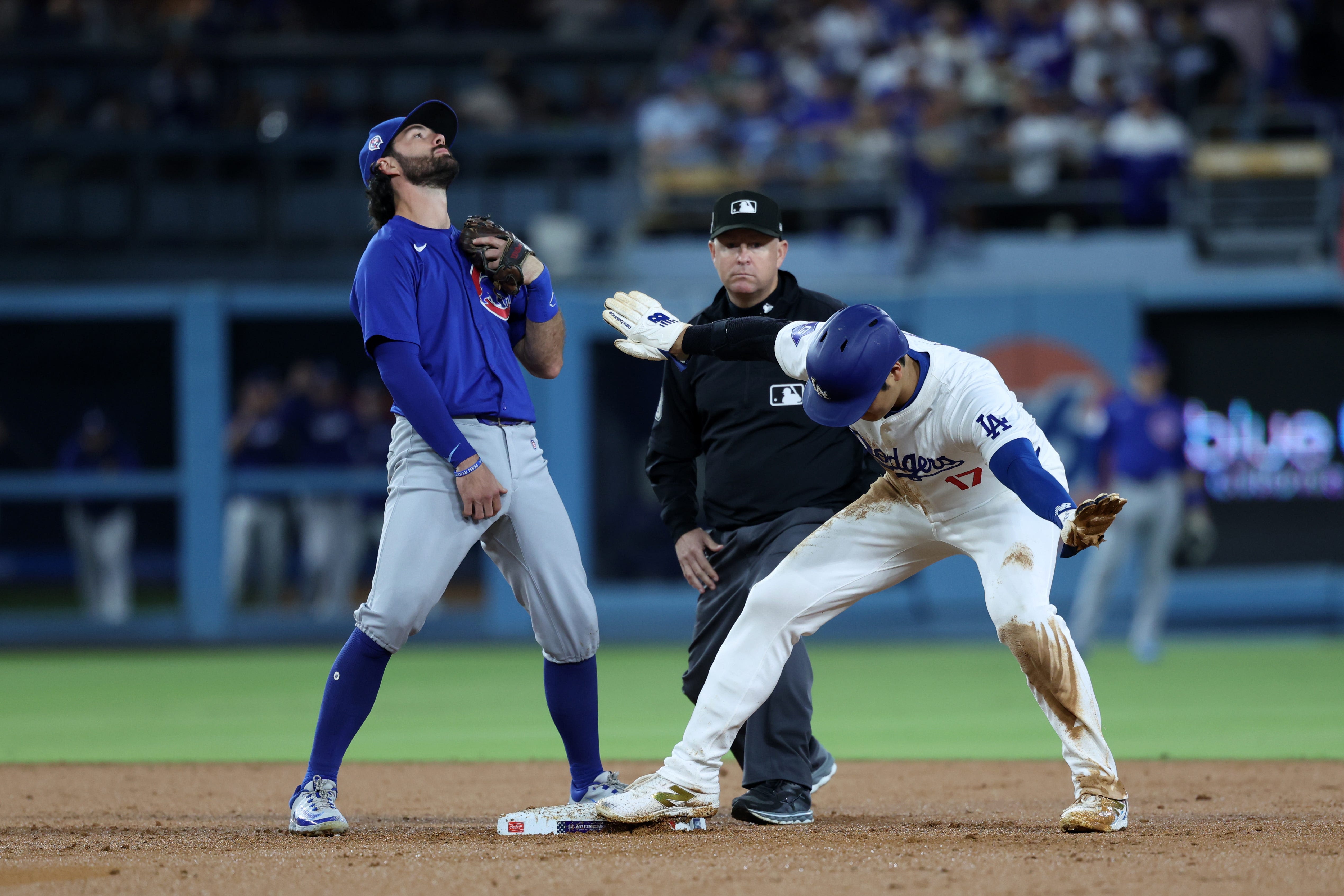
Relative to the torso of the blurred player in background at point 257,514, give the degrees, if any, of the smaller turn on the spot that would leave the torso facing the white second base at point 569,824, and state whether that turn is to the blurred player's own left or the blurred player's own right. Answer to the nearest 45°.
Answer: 0° — they already face it

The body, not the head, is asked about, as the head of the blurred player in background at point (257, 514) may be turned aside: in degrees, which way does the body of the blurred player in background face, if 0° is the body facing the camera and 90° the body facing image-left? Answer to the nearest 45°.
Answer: approximately 0°

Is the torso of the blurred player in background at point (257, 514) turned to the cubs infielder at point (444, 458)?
yes

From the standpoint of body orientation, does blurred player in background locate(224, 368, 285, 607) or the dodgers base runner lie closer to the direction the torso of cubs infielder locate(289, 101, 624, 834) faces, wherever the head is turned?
the dodgers base runner

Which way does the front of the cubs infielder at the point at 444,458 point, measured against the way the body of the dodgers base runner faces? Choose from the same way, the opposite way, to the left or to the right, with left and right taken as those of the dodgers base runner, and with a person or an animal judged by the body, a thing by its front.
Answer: to the left
